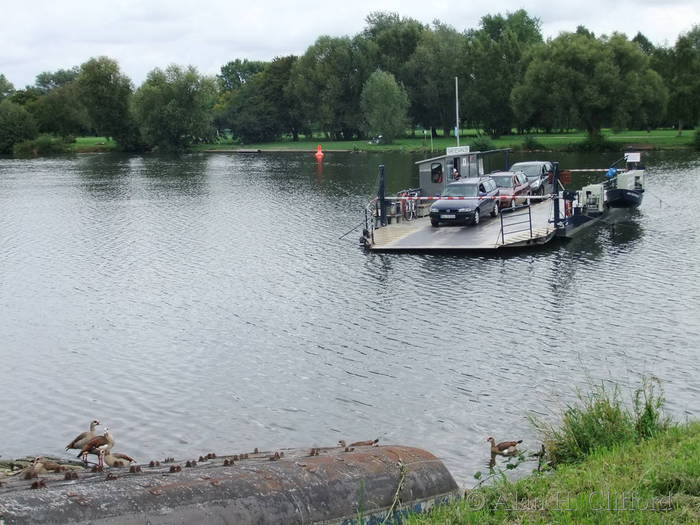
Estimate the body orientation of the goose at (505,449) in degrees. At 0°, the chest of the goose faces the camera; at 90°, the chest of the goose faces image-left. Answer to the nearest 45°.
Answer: approximately 90°

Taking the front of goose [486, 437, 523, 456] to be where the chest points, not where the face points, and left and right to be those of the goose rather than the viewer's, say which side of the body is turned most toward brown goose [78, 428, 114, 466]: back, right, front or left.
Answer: front

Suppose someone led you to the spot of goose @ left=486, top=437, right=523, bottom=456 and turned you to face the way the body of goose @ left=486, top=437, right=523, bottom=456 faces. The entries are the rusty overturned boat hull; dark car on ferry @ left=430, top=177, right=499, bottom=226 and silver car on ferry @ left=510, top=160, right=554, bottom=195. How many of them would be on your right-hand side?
2

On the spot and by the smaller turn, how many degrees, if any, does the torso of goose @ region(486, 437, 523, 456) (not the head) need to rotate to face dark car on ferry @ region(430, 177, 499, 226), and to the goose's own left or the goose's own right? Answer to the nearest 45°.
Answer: approximately 90° to the goose's own right

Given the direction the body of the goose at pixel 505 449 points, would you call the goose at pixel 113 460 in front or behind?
in front

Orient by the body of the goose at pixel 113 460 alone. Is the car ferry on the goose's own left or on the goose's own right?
on the goose's own right

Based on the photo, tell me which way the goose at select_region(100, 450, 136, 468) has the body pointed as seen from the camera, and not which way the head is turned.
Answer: to the viewer's left

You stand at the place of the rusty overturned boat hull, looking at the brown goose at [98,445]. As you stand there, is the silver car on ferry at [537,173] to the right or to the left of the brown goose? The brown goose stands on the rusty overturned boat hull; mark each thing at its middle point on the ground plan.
right
